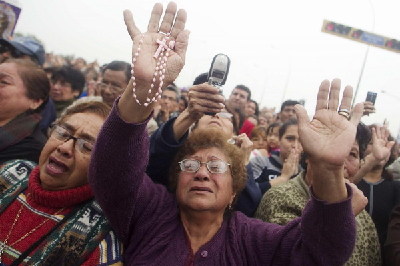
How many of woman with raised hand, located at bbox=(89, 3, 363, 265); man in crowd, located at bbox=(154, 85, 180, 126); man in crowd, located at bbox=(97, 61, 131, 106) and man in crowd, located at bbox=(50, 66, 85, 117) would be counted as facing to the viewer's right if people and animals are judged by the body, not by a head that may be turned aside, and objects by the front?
0

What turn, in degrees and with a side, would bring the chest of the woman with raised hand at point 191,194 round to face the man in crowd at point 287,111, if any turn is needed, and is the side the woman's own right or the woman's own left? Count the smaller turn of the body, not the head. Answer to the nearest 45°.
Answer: approximately 180°

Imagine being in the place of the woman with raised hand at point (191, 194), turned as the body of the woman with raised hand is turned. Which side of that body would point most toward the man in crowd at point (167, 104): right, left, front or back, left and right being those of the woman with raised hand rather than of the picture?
back

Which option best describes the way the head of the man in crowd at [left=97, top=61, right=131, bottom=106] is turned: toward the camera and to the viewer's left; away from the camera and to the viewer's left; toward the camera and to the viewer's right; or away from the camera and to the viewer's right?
toward the camera and to the viewer's left

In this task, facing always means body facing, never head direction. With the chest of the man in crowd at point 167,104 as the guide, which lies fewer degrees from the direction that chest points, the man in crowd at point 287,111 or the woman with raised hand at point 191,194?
the woman with raised hand

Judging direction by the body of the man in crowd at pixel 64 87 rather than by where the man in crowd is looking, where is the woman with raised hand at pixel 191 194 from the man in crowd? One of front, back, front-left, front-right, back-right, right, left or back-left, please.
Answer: front-left

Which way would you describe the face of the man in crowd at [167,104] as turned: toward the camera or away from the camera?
toward the camera

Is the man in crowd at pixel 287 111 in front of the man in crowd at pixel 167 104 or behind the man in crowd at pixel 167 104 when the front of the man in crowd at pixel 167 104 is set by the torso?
behind

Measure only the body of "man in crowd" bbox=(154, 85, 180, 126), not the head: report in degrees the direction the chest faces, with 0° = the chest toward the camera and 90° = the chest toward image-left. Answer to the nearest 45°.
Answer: approximately 45°

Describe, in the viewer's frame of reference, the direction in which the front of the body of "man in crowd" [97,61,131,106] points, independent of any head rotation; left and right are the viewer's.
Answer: facing the viewer and to the left of the viewer

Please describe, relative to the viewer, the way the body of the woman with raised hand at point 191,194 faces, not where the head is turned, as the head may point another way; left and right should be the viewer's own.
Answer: facing the viewer

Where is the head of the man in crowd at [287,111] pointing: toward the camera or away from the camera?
toward the camera
